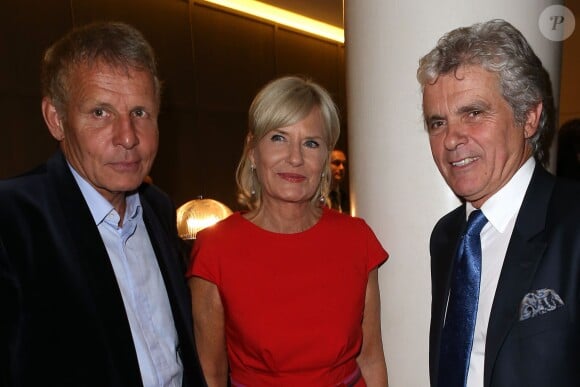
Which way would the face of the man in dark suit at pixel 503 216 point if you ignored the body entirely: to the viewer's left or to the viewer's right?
to the viewer's left

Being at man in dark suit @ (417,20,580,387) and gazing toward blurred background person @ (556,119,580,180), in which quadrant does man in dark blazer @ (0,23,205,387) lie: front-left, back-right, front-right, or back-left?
back-left

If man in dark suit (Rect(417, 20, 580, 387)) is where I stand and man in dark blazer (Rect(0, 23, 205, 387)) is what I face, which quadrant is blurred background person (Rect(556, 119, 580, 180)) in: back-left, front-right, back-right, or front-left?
back-right

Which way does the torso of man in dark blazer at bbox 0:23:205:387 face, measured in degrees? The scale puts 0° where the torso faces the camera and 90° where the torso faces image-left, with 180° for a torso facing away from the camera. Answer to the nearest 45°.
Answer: approximately 315°

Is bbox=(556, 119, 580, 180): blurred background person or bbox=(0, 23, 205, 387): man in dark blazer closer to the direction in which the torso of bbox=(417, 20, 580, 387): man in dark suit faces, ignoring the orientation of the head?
the man in dark blazer
